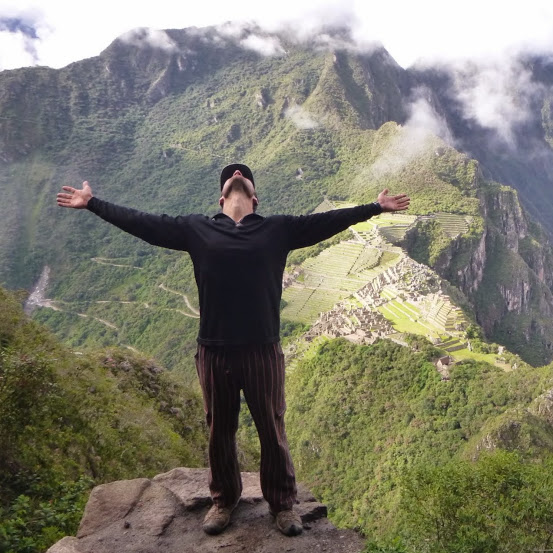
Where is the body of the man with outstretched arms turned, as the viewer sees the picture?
toward the camera
